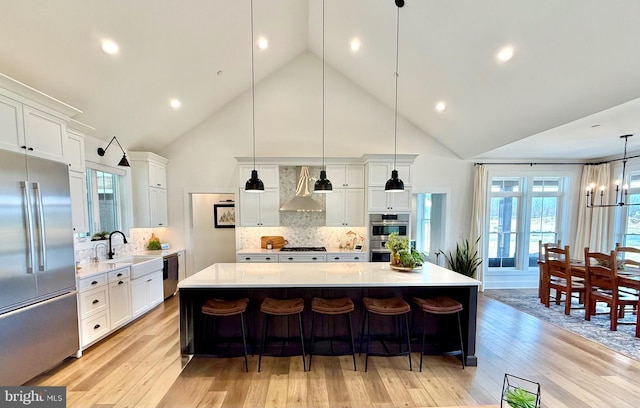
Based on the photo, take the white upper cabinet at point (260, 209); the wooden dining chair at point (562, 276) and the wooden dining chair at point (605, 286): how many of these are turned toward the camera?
1

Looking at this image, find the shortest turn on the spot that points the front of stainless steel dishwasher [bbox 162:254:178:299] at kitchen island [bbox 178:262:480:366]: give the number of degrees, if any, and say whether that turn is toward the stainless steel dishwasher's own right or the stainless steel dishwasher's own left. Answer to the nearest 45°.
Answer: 0° — it already faces it

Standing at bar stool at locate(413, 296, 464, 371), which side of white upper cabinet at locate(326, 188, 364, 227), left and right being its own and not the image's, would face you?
front

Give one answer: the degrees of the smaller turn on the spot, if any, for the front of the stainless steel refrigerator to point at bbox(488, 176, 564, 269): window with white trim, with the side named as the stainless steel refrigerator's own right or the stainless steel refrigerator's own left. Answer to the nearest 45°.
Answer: approximately 45° to the stainless steel refrigerator's own left

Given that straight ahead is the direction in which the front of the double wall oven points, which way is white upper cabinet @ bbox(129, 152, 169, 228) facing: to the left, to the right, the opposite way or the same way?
to the left

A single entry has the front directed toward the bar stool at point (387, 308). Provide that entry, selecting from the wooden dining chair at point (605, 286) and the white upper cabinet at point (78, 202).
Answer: the white upper cabinet

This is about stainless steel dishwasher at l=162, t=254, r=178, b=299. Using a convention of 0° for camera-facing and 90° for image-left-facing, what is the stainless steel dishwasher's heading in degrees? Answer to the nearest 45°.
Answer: approximately 315°

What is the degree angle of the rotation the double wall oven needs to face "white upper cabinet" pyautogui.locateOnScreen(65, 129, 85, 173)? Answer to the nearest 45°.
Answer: approximately 45° to its right

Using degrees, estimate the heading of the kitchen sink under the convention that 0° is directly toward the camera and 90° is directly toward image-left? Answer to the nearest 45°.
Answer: approximately 315°

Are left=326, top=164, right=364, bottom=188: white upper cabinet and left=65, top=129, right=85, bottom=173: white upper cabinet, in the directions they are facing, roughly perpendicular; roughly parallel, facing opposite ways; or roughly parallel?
roughly perpendicular

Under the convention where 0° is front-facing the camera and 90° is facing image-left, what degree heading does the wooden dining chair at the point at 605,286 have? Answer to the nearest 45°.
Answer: approximately 225°

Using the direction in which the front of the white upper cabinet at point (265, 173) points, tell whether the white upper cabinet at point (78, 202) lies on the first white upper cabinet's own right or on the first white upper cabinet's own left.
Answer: on the first white upper cabinet's own right

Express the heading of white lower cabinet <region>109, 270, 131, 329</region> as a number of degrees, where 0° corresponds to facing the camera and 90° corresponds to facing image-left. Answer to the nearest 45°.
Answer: approximately 315°

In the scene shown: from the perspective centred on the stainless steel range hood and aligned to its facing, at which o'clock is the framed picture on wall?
The framed picture on wall is roughly at 4 o'clock from the stainless steel range hood.
